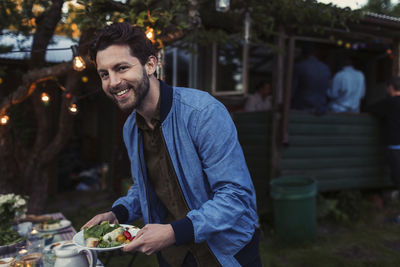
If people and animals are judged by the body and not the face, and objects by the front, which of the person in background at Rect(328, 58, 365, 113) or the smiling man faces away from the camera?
the person in background

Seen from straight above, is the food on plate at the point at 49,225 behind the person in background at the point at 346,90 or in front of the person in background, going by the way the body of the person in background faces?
behind

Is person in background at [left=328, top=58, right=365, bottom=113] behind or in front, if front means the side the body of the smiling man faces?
behind

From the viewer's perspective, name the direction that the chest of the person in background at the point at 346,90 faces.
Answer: away from the camera

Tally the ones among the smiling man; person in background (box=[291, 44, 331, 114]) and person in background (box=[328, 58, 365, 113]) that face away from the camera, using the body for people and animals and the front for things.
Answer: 2

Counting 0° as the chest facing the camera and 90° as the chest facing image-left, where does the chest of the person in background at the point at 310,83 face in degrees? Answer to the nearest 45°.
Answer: approximately 180°

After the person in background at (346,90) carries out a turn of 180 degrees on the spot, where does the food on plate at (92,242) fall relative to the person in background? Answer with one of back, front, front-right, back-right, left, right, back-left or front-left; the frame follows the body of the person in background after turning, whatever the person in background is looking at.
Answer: front

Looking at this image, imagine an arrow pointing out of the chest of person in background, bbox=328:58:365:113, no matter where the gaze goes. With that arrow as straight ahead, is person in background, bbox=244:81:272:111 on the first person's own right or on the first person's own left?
on the first person's own left

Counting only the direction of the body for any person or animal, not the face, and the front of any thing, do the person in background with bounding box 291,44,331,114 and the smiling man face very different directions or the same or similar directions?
very different directions

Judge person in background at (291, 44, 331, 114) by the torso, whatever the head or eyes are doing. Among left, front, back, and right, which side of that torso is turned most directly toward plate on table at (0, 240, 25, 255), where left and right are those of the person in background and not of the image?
back
